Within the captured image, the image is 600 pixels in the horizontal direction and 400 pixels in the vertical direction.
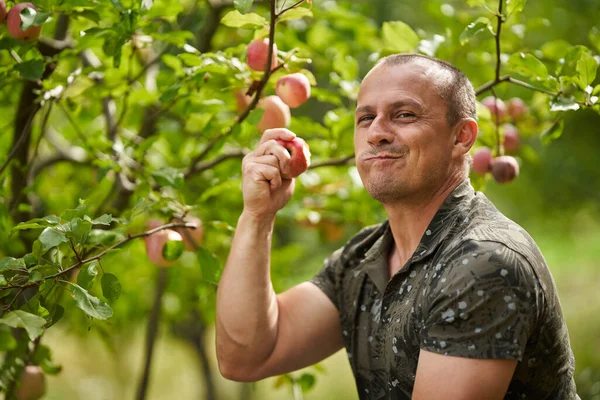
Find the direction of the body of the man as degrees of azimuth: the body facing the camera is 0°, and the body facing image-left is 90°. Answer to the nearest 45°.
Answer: approximately 45°

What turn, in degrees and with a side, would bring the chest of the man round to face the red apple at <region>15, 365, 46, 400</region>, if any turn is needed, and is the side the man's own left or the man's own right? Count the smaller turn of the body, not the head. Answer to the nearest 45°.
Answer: approximately 45° to the man's own right

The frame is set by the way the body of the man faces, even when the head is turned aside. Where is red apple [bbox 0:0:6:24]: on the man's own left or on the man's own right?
on the man's own right

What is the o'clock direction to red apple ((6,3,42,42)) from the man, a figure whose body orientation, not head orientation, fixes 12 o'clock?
The red apple is roughly at 2 o'clock from the man.

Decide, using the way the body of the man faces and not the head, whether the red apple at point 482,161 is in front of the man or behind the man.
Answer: behind
